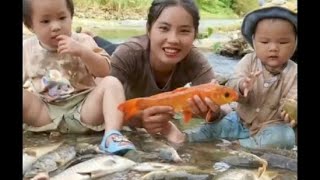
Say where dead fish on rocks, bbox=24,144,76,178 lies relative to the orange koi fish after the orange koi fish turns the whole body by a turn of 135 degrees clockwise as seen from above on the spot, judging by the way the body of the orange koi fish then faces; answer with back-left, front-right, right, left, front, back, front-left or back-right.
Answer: front-right

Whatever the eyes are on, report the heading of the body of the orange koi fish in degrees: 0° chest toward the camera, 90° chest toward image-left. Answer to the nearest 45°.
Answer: approximately 270°

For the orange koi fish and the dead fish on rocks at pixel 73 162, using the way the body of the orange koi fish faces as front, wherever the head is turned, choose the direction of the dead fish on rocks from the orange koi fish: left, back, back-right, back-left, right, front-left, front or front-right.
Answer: back

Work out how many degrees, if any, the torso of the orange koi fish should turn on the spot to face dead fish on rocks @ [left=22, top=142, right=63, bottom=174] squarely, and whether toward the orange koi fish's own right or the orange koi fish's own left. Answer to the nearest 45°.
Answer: approximately 180°
